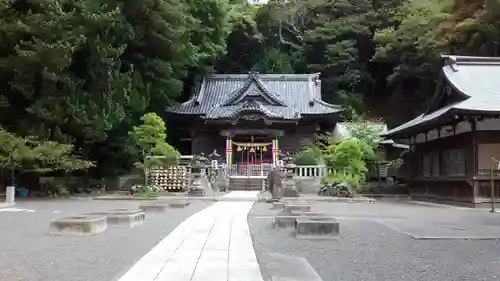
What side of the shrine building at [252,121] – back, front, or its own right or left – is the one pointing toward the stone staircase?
front

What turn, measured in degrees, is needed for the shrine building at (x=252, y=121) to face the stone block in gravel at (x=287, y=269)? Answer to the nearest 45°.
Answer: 0° — it already faces it

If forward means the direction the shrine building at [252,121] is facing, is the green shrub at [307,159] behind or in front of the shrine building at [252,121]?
in front

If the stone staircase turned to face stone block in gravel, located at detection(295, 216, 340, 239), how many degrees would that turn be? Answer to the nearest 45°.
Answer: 0° — it already faces it

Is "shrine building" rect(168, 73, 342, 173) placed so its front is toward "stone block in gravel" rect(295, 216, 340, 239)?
yes

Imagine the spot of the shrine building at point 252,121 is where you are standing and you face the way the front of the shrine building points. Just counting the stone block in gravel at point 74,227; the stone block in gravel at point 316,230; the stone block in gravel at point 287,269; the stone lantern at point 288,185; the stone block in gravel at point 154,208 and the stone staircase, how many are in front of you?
6

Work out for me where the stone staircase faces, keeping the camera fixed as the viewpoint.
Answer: facing the viewer

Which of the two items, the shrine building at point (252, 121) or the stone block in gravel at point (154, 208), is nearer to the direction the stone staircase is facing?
the stone block in gravel

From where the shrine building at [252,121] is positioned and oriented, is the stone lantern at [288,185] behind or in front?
in front

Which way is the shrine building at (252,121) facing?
toward the camera

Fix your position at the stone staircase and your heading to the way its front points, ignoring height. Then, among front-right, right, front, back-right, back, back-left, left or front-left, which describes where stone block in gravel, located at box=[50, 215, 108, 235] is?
front

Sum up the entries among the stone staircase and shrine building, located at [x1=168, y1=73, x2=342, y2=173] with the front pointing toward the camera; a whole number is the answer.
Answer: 2
